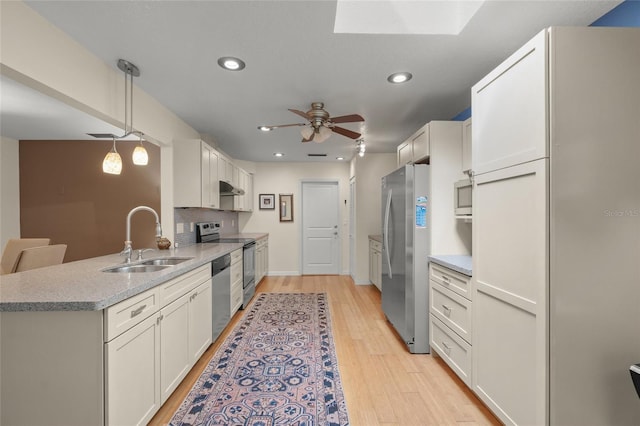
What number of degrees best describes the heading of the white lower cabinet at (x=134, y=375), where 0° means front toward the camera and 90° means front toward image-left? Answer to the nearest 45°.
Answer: approximately 315°

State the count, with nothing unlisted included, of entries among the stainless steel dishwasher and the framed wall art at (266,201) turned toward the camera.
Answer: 1

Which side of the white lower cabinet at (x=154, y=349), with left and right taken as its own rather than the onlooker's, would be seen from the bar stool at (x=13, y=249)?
back

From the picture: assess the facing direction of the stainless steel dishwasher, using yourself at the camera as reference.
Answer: facing to the right of the viewer

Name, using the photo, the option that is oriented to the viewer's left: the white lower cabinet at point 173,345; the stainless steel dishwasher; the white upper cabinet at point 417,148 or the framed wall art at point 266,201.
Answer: the white upper cabinet

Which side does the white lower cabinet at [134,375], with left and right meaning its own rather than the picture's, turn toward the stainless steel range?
left

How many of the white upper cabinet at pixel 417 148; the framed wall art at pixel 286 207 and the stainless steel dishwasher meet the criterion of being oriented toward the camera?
1

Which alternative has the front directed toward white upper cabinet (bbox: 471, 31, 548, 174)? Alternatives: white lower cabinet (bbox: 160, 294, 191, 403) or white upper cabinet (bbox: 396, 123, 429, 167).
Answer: the white lower cabinet

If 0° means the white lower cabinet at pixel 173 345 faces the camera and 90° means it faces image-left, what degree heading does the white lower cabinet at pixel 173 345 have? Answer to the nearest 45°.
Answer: approximately 315°

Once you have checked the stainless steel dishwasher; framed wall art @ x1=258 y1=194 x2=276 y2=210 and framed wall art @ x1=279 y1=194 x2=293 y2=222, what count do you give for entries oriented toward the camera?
2

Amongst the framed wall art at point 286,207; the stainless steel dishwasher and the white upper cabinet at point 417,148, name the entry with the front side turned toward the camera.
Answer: the framed wall art

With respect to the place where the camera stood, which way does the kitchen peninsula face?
facing the viewer and to the right of the viewer
